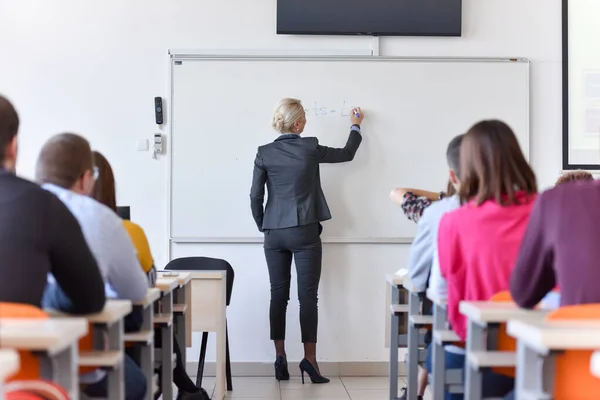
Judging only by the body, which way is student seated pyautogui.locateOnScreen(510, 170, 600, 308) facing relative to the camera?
away from the camera

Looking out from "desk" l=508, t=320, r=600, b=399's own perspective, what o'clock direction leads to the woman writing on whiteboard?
The woman writing on whiteboard is roughly at 5 o'clock from the desk.

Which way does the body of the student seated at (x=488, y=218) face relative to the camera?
away from the camera

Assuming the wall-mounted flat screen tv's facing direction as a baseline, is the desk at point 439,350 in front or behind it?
in front

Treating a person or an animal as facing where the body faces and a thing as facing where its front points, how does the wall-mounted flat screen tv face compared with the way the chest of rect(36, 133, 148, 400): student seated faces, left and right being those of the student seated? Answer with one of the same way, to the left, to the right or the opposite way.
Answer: the opposite way

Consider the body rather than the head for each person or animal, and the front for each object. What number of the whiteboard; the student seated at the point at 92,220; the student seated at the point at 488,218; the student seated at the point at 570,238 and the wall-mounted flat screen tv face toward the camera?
2

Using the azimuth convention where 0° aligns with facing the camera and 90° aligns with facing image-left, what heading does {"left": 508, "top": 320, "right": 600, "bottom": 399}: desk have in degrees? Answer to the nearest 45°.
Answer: approximately 0°

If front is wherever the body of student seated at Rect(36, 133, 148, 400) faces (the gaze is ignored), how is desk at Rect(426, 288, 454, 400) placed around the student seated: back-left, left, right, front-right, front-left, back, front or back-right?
front-right

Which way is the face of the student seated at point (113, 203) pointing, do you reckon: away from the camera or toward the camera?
away from the camera

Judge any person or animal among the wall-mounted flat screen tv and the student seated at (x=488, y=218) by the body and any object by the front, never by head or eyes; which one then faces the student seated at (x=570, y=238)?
the wall-mounted flat screen tv

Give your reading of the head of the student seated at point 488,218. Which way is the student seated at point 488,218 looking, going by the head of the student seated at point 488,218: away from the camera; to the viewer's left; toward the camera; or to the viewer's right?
away from the camera

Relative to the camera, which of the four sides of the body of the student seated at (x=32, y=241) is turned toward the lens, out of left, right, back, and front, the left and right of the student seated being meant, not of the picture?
back

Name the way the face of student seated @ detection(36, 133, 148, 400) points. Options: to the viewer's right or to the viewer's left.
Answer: to the viewer's right

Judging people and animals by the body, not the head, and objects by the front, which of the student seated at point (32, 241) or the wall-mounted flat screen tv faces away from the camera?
the student seated
